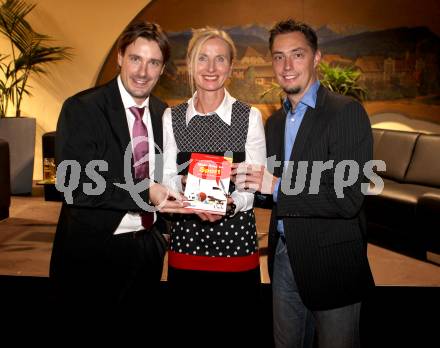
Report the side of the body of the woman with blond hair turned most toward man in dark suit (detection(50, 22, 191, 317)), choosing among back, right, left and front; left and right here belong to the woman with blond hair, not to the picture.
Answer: right

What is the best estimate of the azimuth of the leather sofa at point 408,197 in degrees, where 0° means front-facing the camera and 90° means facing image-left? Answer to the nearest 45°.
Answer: approximately 45°

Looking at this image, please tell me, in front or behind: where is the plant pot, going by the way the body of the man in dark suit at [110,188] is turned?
behind

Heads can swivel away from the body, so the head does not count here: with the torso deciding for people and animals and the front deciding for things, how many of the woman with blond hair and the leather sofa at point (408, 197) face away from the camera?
0

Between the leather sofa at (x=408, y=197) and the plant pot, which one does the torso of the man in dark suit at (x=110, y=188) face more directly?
the leather sofa

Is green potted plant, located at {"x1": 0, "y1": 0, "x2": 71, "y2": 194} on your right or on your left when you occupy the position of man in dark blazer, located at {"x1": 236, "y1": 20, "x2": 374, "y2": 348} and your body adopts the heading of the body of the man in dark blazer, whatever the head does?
on your right

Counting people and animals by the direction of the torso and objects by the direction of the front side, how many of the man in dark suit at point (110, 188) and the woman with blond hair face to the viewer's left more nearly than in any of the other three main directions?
0

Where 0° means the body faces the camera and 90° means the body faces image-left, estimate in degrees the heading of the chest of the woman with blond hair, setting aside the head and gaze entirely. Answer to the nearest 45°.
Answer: approximately 0°
